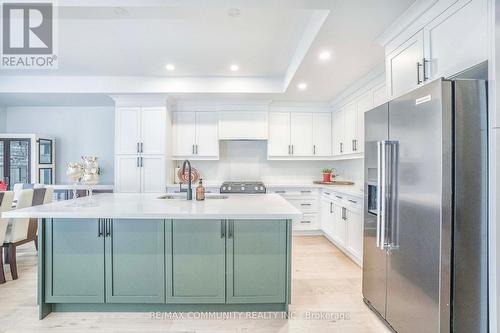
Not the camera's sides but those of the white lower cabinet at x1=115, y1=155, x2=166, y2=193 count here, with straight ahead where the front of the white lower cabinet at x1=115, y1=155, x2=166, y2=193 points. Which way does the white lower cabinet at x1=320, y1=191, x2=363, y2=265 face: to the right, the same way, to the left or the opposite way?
to the right

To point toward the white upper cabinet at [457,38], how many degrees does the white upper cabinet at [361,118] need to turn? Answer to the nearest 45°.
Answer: approximately 45° to its left

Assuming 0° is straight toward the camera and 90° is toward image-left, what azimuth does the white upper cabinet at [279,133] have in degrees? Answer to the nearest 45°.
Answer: approximately 0°

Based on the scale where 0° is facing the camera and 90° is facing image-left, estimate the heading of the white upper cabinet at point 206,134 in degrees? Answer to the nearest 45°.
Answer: approximately 0°

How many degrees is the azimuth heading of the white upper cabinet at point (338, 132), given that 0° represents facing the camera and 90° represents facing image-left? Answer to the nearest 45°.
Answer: approximately 45°

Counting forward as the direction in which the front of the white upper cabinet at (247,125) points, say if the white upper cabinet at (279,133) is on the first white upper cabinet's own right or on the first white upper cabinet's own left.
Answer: on the first white upper cabinet's own left

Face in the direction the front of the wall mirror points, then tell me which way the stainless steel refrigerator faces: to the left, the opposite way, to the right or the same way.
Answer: to the right
